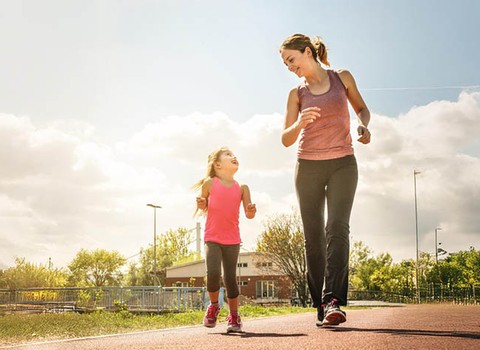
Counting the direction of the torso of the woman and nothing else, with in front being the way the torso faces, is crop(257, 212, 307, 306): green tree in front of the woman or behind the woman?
behind

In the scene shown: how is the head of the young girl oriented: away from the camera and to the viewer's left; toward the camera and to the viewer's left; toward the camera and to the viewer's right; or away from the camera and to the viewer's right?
toward the camera and to the viewer's right

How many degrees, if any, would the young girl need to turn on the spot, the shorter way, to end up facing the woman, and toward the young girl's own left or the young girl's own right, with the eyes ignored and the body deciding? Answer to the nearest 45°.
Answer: approximately 45° to the young girl's own left

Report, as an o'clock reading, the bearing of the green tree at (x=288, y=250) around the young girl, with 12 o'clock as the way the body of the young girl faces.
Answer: The green tree is roughly at 6 o'clock from the young girl.

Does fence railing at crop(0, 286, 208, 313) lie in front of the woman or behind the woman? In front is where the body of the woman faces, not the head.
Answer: behind

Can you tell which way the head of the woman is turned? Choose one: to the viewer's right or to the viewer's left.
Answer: to the viewer's left

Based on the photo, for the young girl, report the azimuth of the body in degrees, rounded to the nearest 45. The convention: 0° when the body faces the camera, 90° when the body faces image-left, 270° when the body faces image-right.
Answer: approximately 0°

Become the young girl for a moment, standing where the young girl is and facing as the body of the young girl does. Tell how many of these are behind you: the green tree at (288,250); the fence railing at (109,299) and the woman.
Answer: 2

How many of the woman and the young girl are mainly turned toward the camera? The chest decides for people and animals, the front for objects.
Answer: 2
